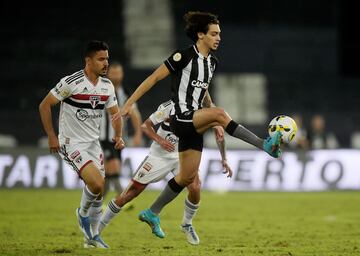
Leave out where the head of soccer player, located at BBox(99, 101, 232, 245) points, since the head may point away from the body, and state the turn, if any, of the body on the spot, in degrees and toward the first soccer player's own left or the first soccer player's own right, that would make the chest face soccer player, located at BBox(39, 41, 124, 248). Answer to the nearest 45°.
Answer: approximately 90° to the first soccer player's own right

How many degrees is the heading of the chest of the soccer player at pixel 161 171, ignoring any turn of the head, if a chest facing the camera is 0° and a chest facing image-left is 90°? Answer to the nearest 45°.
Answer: approximately 315°

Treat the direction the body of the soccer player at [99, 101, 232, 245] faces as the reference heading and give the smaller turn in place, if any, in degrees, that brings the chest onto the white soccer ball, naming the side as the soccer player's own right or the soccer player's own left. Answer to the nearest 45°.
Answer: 0° — they already face it

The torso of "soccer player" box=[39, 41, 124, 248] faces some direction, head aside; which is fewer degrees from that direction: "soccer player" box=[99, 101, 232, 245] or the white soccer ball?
the white soccer ball

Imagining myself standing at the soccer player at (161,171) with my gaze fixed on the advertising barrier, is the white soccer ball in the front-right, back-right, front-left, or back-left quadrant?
back-right

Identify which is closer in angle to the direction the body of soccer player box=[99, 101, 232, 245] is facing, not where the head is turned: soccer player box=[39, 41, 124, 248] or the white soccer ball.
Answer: the white soccer ball
